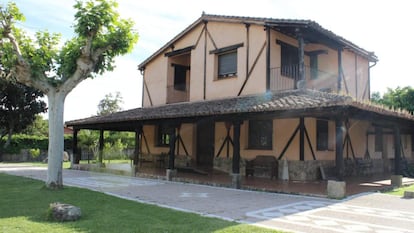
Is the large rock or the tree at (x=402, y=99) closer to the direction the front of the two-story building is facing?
the large rock

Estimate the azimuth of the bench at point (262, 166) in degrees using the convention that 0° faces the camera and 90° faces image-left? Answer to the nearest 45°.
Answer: approximately 45°

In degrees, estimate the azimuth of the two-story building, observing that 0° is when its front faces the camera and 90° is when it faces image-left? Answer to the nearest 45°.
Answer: approximately 45°

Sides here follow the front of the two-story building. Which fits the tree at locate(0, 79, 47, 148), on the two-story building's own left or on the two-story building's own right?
on the two-story building's own right
